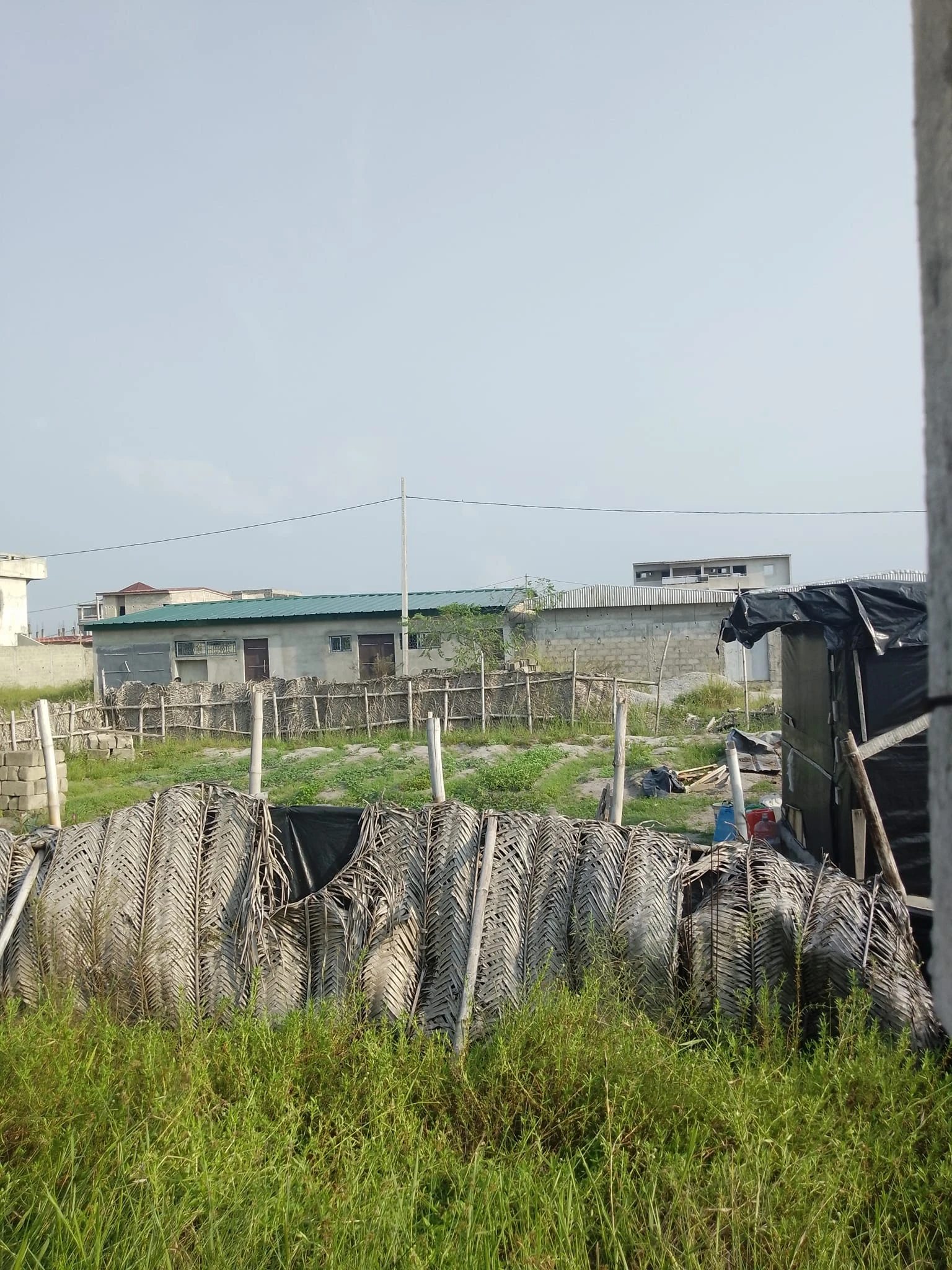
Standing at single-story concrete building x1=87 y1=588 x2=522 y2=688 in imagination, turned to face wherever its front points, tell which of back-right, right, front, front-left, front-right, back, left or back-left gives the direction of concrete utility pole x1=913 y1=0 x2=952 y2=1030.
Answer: front

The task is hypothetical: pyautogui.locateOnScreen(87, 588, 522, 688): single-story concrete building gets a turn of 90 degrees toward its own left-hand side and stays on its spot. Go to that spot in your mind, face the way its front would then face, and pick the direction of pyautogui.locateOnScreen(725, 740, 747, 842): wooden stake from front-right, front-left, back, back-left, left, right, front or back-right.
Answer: right

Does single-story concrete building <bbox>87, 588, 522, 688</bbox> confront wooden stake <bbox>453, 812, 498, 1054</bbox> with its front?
yes

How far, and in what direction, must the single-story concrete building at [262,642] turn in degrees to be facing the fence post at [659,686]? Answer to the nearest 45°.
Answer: approximately 45° to its left

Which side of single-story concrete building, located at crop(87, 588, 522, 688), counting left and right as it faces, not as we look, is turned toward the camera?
front

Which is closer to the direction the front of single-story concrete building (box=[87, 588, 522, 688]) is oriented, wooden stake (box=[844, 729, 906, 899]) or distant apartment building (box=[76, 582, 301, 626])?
the wooden stake

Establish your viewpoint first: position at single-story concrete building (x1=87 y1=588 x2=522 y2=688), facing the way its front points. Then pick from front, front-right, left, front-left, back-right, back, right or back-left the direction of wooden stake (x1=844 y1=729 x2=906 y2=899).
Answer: front

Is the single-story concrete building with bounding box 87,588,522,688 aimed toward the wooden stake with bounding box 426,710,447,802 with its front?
yes

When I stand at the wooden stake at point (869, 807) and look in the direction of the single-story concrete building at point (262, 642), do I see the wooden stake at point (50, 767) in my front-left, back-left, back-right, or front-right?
front-left

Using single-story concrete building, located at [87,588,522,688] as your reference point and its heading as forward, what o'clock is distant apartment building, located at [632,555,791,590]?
The distant apartment building is roughly at 8 o'clock from the single-story concrete building.

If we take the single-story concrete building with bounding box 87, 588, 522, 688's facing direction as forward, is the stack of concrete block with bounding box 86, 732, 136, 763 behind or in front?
in front

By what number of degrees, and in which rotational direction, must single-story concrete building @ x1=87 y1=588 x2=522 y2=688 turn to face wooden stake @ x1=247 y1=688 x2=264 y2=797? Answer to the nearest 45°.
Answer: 0° — it already faces it

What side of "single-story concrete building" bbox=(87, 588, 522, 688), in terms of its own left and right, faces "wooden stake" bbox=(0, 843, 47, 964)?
front

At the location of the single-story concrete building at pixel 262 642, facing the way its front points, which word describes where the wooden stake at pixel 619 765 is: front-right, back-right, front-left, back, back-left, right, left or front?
front

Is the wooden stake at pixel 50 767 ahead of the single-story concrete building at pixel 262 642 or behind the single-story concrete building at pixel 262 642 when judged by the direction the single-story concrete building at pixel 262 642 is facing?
ahead
